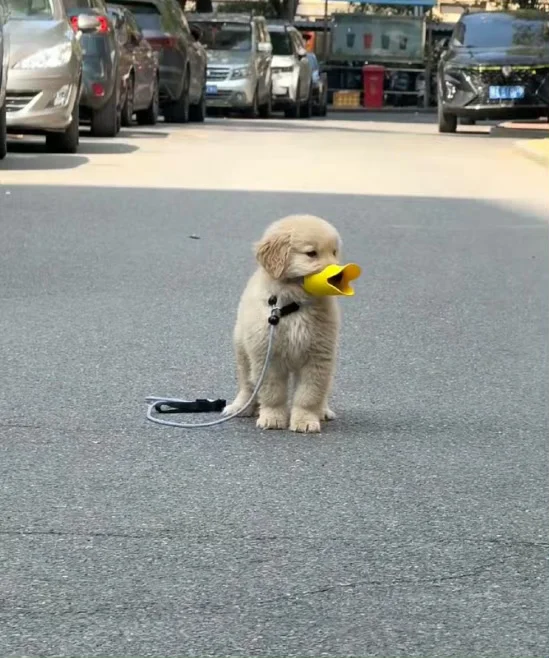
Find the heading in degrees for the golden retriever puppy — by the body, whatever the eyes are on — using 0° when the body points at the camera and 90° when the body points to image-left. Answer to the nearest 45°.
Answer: approximately 315°

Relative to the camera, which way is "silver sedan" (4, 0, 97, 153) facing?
toward the camera

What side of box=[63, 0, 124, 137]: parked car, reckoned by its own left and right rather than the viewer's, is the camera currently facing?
back

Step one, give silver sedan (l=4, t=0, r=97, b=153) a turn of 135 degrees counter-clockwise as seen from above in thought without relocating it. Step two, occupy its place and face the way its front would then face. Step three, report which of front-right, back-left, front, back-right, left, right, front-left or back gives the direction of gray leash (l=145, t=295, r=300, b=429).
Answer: back-right

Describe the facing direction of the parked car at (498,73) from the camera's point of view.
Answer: facing the viewer

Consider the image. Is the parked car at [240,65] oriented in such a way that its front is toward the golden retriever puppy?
yes

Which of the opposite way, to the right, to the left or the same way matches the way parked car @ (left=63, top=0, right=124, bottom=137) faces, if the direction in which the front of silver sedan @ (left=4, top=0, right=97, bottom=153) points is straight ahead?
the opposite way

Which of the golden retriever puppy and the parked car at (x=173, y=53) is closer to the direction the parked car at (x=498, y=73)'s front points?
the golden retriever puppy

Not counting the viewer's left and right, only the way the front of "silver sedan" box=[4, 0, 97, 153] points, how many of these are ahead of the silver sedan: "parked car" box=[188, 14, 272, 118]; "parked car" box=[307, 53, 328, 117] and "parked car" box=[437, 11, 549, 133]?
0

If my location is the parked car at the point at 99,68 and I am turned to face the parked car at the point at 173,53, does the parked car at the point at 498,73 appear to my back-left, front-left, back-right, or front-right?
front-right

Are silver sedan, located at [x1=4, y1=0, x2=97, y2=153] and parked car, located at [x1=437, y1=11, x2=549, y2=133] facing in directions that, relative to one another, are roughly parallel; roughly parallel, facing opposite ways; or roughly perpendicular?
roughly parallel

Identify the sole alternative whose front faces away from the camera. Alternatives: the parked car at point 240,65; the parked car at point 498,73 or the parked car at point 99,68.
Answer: the parked car at point 99,68

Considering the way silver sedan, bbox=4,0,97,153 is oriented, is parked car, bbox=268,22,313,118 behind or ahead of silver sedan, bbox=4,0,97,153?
behind

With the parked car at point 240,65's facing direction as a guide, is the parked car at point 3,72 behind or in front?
in front

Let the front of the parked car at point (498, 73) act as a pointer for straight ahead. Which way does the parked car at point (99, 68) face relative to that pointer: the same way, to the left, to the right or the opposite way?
the opposite way

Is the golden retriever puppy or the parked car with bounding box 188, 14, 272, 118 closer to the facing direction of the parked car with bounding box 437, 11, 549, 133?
the golden retriever puppy

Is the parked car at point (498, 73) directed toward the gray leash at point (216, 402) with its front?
yes

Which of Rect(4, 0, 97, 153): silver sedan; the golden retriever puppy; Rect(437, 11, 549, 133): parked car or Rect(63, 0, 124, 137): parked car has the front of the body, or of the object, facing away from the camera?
Rect(63, 0, 124, 137): parked car

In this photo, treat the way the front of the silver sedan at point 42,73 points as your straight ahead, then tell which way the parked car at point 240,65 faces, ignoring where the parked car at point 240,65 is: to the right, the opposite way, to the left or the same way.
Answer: the same way
